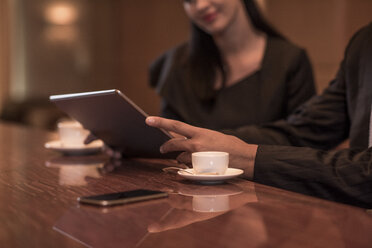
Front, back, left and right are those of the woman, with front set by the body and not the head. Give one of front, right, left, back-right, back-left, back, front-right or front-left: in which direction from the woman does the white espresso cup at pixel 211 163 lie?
front-left

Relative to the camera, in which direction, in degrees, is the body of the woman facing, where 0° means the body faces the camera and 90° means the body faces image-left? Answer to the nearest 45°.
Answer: approximately 45°

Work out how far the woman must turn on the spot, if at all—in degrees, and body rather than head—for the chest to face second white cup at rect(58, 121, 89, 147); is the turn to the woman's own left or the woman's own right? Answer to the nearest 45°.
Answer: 0° — they already face it

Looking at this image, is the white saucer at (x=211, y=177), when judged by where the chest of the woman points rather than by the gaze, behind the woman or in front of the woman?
in front

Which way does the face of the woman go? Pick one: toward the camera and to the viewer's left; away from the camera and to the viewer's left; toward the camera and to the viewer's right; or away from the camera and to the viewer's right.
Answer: toward the camera and to the viewer's left

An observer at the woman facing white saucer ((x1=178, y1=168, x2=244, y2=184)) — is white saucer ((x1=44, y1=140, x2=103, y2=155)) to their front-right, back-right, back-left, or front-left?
front-right

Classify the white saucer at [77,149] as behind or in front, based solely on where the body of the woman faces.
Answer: in front

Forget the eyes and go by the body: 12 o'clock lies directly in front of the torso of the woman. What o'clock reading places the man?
The man is roughly at 10 o'clock from the woman.

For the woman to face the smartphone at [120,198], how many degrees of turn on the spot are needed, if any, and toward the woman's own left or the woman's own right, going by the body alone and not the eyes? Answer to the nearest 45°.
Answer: approximately 45° to the woman's own left
